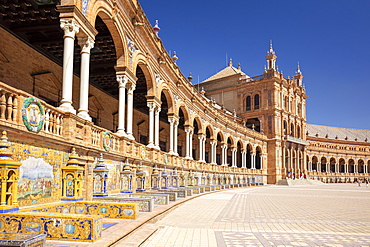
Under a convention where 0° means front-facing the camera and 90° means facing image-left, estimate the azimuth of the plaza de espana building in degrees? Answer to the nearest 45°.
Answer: approximately 315°
